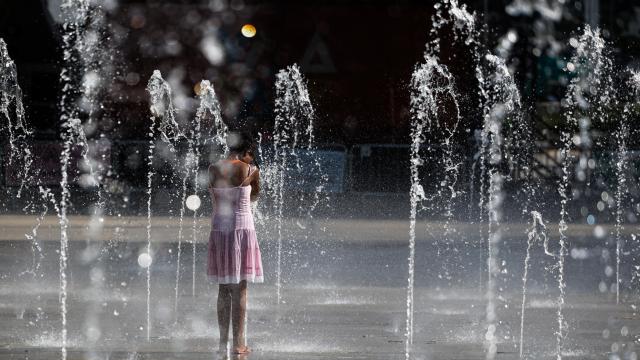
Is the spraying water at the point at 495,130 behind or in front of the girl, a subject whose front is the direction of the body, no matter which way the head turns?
in front

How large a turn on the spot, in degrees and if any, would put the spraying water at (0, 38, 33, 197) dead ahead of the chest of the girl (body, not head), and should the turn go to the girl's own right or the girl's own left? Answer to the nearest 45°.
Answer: approximately 45° to the girl's own left

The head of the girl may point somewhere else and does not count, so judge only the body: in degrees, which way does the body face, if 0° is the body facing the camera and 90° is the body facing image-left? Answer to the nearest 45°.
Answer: approximately 225°

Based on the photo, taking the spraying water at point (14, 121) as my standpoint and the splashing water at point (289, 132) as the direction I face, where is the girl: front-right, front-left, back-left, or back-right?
front-right

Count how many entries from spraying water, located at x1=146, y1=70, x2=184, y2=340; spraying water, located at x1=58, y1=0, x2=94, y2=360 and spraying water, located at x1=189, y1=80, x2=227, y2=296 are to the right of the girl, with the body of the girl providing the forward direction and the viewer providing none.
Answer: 0

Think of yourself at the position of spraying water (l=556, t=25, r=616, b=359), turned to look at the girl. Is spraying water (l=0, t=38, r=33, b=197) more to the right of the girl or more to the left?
right

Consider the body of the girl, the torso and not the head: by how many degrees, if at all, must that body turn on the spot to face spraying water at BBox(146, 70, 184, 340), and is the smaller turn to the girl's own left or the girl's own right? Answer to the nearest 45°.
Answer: approximately 45° to the girl's own left
